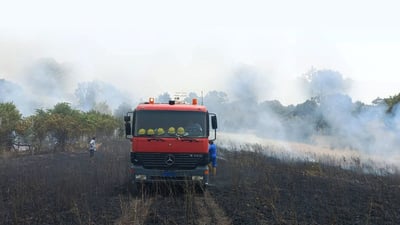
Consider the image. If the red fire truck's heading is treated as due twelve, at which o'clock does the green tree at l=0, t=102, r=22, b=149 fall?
The green tree is roughly at 5 o'clock from the red fire truck.

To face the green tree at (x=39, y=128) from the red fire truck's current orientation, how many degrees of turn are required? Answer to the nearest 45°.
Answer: approximately 135° to its right

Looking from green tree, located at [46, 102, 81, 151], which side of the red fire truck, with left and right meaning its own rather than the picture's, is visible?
back

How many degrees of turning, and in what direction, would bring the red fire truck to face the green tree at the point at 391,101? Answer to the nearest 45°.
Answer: approximately 135° to its left

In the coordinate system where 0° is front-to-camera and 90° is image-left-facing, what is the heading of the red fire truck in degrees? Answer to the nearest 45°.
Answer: approximately 0°
